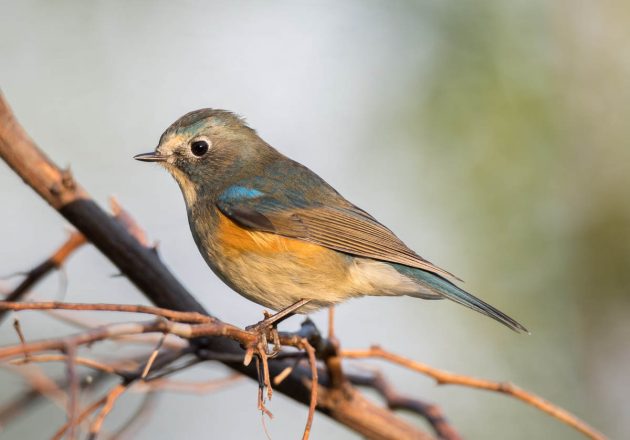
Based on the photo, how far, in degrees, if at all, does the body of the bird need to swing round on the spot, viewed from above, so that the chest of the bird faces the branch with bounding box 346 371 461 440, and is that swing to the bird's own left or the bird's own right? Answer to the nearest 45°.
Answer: approximately 135° to the bird's own left

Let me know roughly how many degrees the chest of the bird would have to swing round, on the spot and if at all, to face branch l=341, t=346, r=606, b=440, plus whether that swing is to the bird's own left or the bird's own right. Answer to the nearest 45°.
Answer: approximately 135° to the bird's own left

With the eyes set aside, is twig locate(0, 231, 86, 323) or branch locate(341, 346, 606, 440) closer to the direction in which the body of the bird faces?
the twig

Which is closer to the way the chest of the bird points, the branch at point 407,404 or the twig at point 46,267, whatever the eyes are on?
the twig

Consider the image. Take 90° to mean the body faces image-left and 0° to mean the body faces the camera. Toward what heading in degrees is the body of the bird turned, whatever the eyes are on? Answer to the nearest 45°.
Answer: approximately 90°
